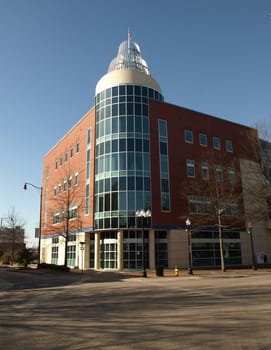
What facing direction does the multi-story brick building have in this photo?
toward the camera

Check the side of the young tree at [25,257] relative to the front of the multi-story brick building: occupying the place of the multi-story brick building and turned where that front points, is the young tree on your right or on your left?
on your right
